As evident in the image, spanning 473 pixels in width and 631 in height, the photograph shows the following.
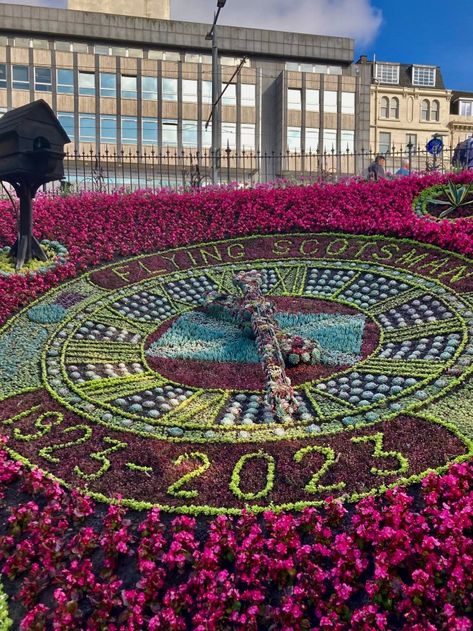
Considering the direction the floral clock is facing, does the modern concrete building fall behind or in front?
behind

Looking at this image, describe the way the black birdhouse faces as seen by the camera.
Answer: facing the viewer and to the right of the viewer

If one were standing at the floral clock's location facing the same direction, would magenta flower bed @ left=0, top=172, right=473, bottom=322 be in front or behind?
behind

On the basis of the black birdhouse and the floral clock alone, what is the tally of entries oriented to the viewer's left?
0

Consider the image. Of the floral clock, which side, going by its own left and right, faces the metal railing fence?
back

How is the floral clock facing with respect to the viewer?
toward the camera
